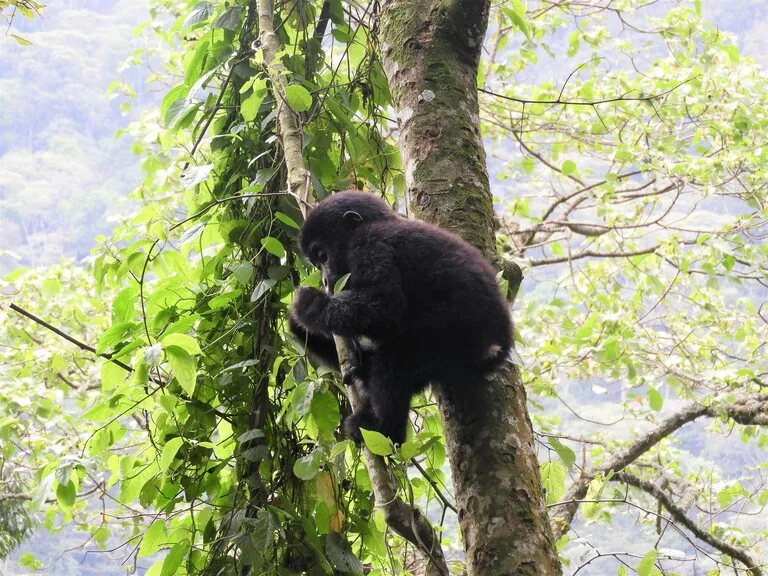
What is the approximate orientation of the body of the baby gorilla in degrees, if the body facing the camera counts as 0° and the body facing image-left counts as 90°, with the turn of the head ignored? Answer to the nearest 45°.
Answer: approximately 90°

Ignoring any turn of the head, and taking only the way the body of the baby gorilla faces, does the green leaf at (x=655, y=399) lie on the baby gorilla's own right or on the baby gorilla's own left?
on the baby gorilla's own right
